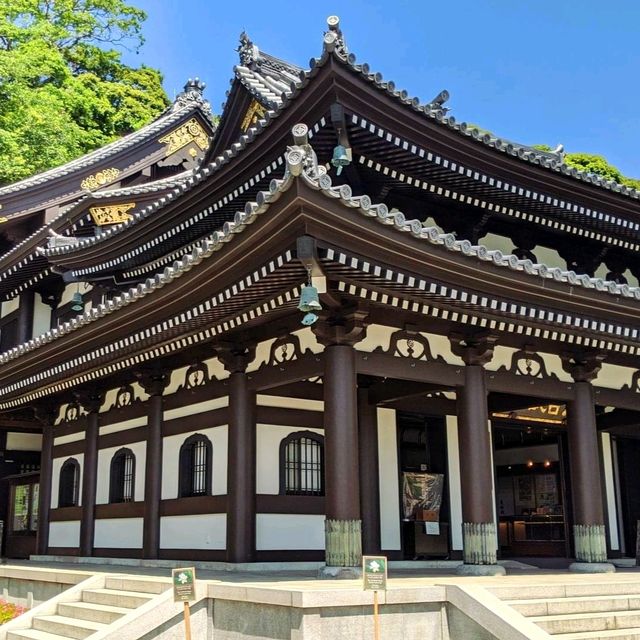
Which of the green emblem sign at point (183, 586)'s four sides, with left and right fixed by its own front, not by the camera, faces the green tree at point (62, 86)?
back

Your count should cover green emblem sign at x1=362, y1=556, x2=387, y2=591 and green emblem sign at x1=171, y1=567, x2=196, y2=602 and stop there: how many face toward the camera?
2

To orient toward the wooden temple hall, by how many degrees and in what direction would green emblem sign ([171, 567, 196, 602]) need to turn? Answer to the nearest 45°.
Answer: approximately 135° to its left

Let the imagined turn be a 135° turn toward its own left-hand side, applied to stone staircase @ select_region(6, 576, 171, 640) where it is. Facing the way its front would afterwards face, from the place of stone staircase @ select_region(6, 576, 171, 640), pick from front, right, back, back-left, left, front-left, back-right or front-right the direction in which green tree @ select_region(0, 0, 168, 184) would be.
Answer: left

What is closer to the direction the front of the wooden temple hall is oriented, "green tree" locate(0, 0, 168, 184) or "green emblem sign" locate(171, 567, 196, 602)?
the green emblem sign

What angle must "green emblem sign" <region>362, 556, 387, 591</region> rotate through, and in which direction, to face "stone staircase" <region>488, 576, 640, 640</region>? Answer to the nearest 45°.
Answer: approximately 135° to its left

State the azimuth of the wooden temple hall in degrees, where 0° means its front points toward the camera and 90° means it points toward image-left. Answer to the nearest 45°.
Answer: approximately 315°

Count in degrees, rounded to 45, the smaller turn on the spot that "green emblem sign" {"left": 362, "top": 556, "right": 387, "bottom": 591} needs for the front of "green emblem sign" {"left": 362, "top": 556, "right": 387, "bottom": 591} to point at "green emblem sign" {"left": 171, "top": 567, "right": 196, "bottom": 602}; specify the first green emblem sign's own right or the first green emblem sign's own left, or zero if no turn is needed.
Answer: approximately 90° to the first green emblem sign's own right

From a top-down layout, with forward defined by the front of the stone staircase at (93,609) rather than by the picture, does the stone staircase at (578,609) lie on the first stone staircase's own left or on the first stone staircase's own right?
on the first stone staircase's own left

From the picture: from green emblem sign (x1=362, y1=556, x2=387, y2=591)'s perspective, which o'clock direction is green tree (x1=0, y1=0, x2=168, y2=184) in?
The green tree is roughly at 5 o'clock from the green emblem sign.

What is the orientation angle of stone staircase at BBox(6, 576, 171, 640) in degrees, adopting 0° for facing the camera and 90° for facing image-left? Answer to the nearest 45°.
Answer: approximately 45°

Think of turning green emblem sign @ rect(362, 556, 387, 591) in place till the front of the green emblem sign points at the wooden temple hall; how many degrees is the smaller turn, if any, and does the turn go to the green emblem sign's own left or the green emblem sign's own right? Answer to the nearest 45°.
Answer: approximately 180°

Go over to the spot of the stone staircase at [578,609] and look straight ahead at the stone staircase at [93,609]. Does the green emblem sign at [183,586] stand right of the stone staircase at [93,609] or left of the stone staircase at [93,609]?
left
